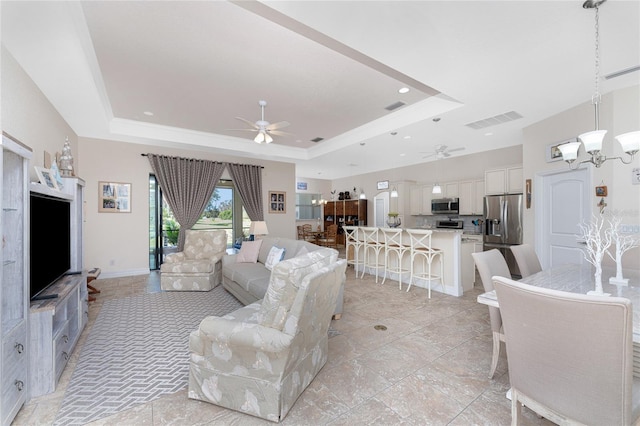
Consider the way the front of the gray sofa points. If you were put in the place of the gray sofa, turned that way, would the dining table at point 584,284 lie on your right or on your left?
on your left

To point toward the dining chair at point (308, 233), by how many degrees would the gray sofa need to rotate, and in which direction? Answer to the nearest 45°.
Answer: approximately 135° to its right

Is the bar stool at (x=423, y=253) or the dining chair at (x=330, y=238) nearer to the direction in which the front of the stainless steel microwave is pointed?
the bar stool

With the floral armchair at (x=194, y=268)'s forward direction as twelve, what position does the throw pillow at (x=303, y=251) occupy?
The throw pillow is roughly at 9 o'clock from the floral armchair.

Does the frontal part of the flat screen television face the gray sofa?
yes

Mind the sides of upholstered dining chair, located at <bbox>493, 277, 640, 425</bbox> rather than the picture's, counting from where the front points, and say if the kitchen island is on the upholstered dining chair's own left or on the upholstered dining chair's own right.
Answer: on the upholstered dining chair's own left

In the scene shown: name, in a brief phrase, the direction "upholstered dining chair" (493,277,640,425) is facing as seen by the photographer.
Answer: facing away from the viewer and to the right of the viewer

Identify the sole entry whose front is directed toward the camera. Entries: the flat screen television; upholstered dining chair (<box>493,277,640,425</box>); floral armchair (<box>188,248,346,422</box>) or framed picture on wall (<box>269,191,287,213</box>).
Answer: the framed picture on wall

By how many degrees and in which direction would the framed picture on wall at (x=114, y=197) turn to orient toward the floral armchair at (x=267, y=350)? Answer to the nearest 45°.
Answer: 0° — it already faces it

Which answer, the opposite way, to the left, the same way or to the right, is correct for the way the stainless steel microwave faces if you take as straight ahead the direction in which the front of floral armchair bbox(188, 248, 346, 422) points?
to the left

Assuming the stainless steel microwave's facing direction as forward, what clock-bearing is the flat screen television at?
The flat screen television is roughly at 1 o'clock from the stainless steel microwave.

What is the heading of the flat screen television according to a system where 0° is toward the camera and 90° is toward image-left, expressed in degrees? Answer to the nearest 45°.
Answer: approximately 270°

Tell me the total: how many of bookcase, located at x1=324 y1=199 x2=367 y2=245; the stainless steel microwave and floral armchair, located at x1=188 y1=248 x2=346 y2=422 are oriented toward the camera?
2

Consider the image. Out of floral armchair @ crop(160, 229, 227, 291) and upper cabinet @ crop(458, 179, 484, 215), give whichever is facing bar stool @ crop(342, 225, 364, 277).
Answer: the upper cabinet

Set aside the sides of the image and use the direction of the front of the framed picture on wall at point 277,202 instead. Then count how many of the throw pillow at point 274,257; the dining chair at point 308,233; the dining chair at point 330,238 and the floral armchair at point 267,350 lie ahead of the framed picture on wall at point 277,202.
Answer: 2

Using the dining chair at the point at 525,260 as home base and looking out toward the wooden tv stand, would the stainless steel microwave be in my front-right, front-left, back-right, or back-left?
back-right
